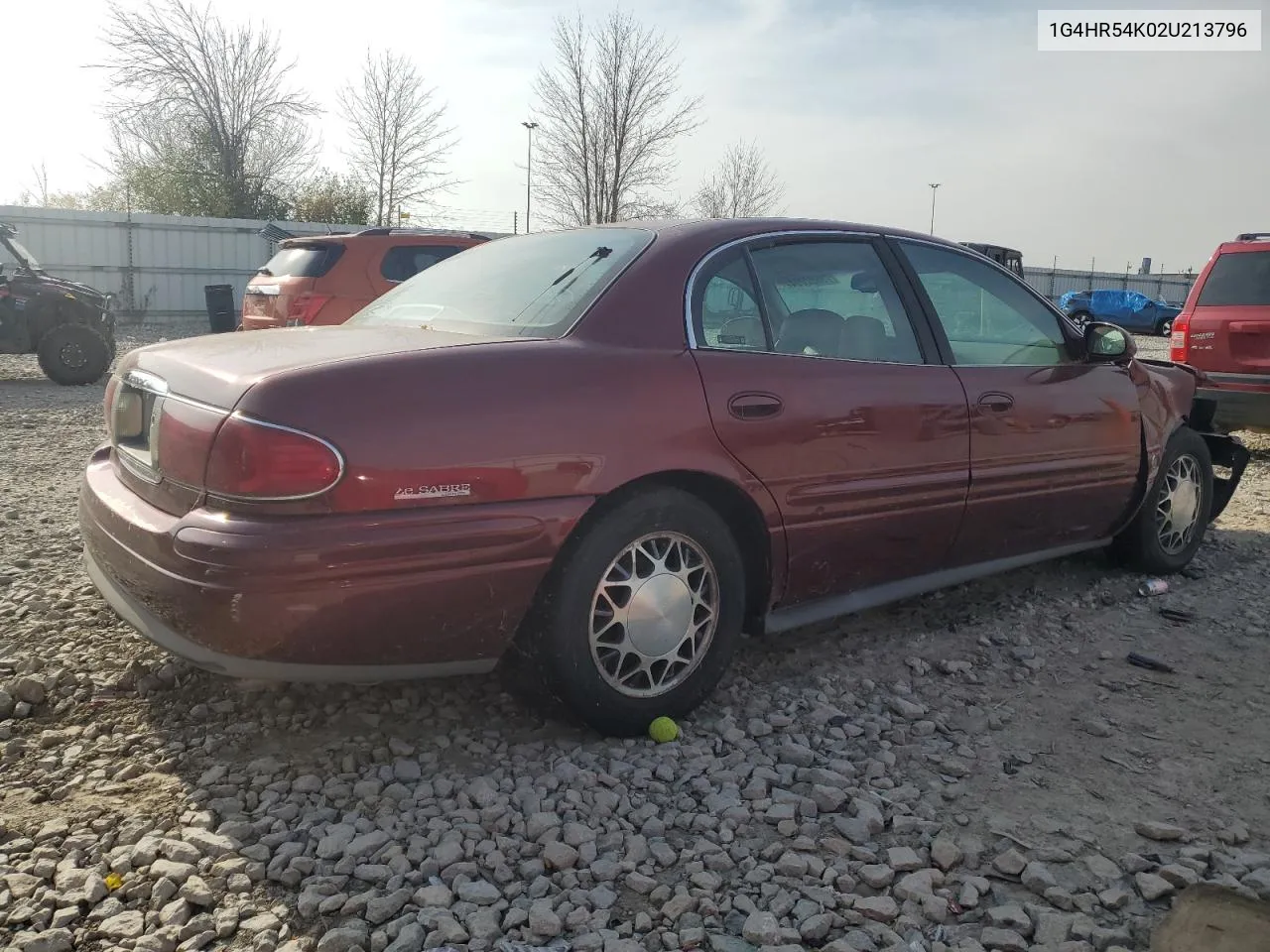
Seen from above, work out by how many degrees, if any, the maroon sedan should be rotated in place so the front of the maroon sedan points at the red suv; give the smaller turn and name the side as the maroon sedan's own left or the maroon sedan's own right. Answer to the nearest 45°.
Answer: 0° — it already faces it

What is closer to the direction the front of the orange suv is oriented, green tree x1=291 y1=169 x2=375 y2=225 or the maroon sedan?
the green tree

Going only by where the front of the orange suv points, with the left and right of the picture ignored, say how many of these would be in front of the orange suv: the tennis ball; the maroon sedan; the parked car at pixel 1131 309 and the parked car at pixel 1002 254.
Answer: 2

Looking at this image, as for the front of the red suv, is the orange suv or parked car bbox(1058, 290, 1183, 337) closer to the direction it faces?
the parked car

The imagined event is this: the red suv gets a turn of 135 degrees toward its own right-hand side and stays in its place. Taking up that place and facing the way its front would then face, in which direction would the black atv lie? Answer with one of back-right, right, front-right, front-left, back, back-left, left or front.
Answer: back-right

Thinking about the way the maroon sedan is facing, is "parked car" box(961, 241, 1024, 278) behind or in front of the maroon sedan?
in front

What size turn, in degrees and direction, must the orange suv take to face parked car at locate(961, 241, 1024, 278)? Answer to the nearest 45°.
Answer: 0° — it already faces it

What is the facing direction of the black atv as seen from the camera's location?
facing to the right of the viewer

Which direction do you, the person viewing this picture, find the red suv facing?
facing away from the viewer

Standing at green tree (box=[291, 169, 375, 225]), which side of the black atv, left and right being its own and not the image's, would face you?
left

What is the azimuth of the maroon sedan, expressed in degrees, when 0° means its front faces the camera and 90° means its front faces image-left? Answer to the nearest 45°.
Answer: approximately 225°
